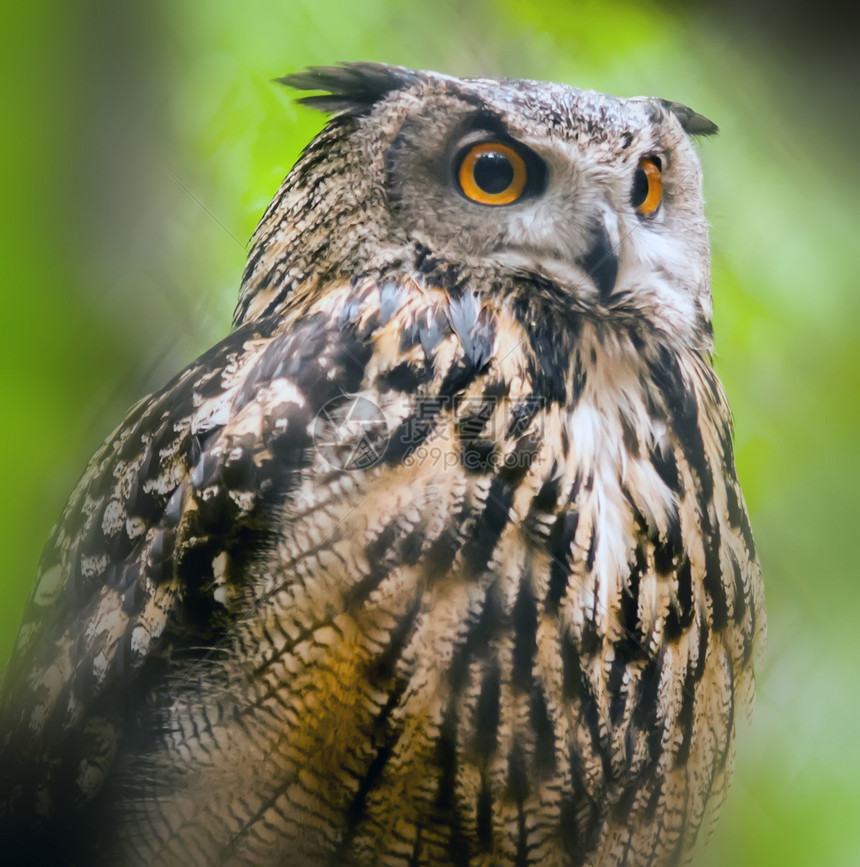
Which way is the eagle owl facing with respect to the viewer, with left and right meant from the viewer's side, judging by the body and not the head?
facing the viewer and to the right of the viewer
